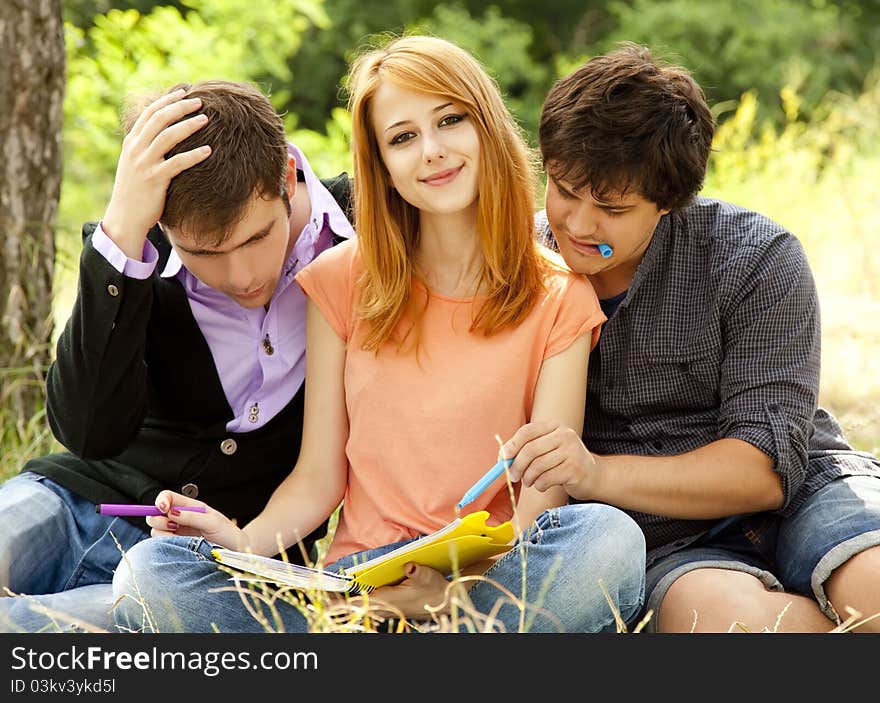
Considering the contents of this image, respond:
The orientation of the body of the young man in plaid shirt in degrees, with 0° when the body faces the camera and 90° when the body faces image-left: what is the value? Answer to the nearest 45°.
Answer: approximately 45°

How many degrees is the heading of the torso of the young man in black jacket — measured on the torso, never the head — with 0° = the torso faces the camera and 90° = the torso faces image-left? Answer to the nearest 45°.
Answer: approximately 0°

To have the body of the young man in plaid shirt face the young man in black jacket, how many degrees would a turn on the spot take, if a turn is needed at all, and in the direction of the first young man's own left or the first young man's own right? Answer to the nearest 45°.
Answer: approximately 45° to the first young man's own right

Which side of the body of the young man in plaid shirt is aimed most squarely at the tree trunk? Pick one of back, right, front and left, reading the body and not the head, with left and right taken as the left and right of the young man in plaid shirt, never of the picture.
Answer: right

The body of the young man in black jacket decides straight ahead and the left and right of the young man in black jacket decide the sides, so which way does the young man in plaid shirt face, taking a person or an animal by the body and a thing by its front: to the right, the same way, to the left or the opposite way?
to the right

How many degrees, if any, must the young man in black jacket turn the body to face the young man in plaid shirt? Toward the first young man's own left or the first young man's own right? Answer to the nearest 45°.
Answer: approximately 90° to the first young man's own left
